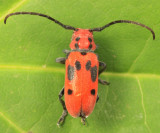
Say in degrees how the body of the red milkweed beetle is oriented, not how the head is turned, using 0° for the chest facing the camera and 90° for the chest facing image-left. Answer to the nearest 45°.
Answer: approximately 180°
